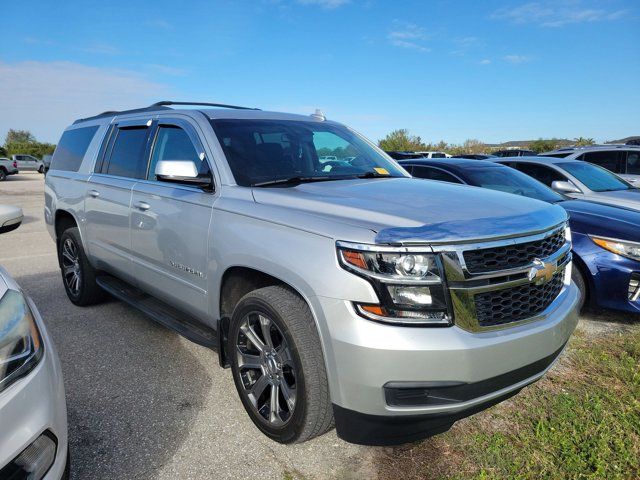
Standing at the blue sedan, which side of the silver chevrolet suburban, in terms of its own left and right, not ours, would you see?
left

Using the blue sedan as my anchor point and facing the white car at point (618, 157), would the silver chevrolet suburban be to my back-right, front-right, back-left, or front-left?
back-left

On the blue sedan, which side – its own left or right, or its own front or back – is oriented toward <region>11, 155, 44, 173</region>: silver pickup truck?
back

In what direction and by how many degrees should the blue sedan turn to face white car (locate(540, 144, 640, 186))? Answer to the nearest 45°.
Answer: approximately 135° to its left

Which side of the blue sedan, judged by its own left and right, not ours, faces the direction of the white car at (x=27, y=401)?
right

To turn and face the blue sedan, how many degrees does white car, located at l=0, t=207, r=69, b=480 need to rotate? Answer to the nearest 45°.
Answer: approximately 45° to its left

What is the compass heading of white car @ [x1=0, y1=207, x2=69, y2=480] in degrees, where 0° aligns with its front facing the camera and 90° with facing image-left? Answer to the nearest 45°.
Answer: approximately 315°

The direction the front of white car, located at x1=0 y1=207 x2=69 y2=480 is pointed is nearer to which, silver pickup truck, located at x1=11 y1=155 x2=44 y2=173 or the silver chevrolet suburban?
the silver chevrolet suburban

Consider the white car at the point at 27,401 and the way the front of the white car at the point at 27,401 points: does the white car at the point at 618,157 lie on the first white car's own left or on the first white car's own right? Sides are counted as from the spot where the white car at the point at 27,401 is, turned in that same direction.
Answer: on the first white car's own left

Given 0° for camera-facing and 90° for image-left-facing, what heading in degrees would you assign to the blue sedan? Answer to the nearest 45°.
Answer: approximately 315°

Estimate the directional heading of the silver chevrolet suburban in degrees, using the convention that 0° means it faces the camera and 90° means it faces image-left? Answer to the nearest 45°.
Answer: approximately 315°
